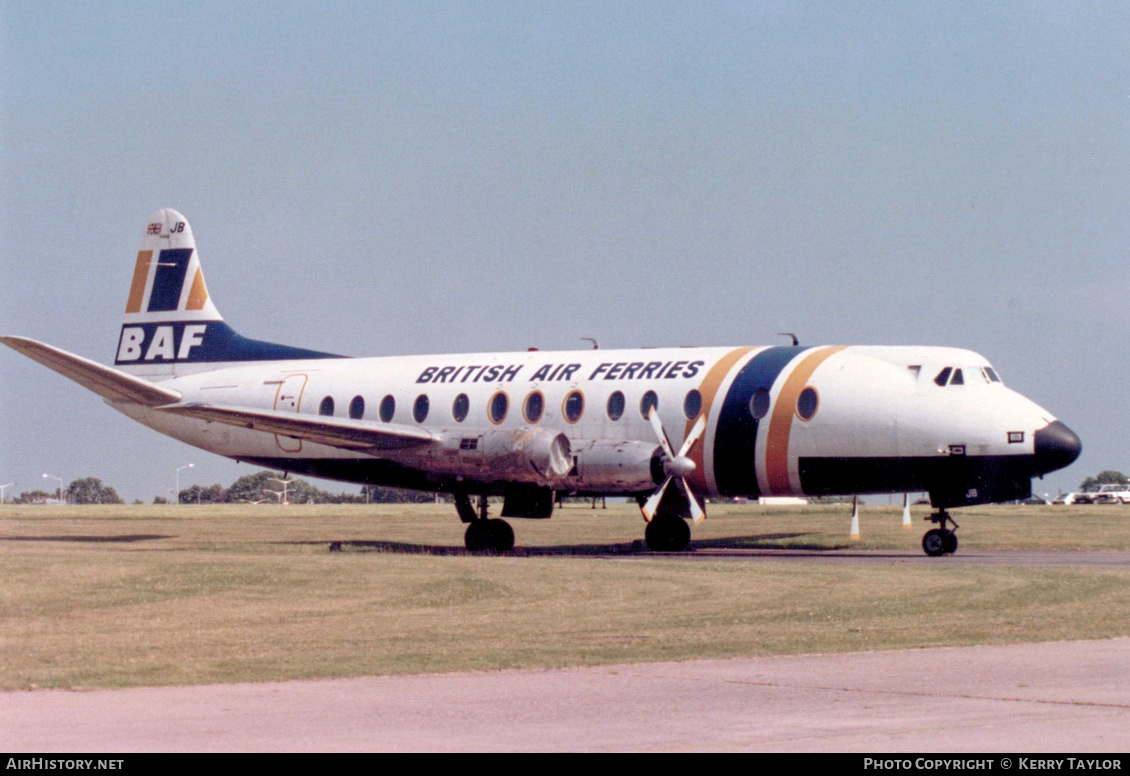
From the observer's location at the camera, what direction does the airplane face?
facing the viewer and to the right of the viewer
